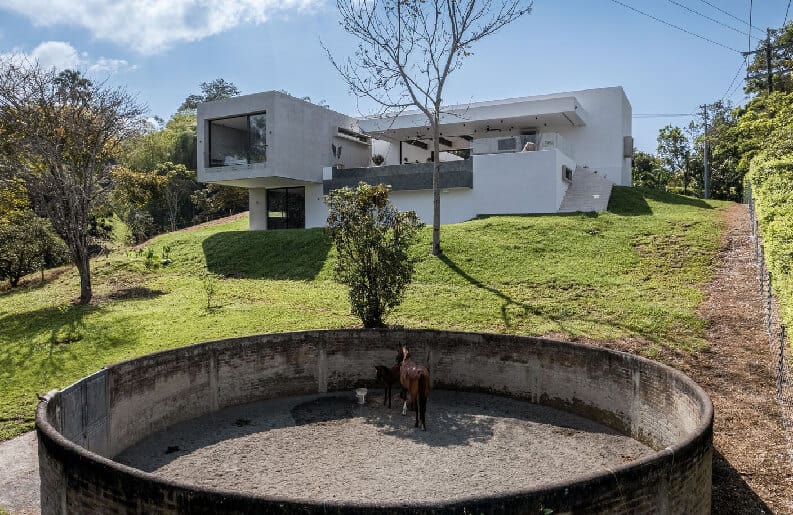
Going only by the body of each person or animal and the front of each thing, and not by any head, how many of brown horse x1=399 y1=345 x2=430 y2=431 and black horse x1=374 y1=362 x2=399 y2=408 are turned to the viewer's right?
0

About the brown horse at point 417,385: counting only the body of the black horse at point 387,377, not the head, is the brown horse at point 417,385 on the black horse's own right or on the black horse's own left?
on the black horse's own left

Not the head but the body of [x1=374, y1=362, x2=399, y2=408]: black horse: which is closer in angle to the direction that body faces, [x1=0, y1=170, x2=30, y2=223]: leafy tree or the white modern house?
the leafy tree

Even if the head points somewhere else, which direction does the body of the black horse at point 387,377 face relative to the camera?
to the viewer's left

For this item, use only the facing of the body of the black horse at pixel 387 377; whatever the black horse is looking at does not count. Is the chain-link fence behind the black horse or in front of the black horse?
behind

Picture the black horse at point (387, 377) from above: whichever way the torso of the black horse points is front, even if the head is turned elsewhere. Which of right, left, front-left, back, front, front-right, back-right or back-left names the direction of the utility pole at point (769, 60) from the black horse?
back-right
